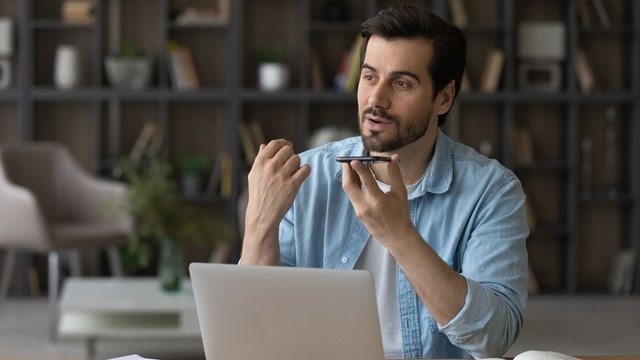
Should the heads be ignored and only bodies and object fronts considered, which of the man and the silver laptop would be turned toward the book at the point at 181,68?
the silver laptop

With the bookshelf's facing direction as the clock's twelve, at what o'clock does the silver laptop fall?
The silver laptop is roughly at 12 o'clock from the bookshelf.

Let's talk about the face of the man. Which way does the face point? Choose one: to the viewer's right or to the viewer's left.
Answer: to the viewer's left

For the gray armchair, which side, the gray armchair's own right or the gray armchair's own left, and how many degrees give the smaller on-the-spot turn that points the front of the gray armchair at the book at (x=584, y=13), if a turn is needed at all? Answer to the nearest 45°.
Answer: approximately 45° to the gray armchair's own left

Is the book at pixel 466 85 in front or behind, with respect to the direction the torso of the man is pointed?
behind

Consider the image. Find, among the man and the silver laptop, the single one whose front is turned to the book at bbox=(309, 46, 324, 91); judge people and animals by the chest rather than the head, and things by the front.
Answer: the silver laptop

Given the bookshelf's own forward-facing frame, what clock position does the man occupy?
The man is roughly at 12 o'clock from the bookshelf.

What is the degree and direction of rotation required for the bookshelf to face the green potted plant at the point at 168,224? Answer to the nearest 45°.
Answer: approximately 45° to its right

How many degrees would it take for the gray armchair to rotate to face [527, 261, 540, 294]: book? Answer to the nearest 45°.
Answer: approximately 45° to its left

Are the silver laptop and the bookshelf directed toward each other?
yes

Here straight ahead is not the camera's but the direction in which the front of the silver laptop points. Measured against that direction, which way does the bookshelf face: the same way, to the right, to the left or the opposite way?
the opposite way

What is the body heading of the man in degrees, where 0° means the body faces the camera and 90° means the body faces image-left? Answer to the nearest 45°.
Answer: approximately 45°

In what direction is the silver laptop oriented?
away from the camera
